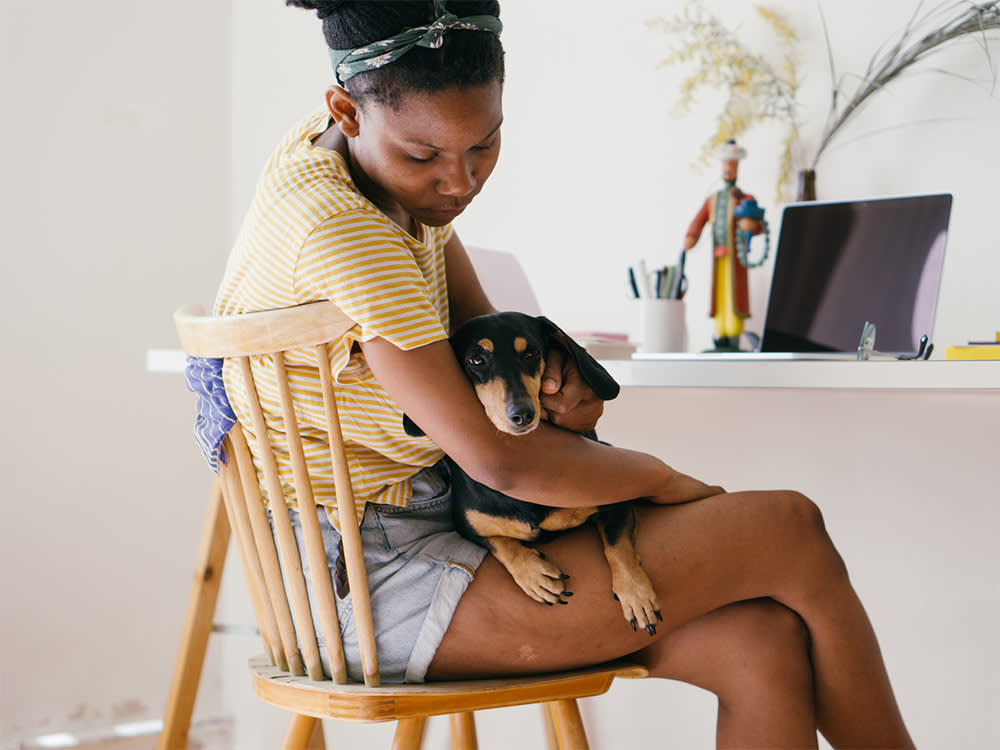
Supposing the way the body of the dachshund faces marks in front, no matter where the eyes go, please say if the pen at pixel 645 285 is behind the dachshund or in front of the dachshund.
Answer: behind

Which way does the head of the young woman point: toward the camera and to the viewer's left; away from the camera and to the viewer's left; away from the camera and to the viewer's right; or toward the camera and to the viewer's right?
toward the camera and to the viewer's right

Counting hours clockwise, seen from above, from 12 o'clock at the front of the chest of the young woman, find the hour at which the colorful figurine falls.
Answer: The colorful figurine is roughly at 10 o'clock from the young woman.

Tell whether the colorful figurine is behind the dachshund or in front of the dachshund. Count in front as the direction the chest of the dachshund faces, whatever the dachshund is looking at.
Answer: behind

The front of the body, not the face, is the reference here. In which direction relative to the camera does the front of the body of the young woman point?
to the viewer's right

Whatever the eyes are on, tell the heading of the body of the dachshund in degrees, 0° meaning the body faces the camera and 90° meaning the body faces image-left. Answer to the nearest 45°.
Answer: approximately 0°

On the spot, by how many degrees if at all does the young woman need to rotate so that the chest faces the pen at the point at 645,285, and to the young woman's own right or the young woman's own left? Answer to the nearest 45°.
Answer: approximately 90° to the young woman's own left
